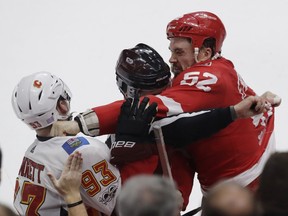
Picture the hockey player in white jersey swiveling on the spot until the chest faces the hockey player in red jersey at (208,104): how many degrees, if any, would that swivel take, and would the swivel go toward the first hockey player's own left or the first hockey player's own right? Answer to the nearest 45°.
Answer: approximately 45° to the first hockey player's own right

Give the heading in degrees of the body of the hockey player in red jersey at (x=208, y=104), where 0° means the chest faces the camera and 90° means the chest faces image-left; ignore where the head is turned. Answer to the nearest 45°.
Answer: approximately 90°

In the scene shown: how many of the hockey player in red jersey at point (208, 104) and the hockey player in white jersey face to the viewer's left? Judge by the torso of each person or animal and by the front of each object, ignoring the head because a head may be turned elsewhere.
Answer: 1

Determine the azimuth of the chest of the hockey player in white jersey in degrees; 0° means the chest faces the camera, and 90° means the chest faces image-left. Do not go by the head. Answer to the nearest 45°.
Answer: approximately 225°

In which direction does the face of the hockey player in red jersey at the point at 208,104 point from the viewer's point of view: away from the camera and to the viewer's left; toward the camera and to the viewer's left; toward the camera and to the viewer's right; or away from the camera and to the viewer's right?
toward the camera and to the viewer's left

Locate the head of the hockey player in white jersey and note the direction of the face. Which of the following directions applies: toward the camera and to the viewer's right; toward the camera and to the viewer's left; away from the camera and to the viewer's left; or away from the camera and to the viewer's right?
away from the camera and to the viewer's right
